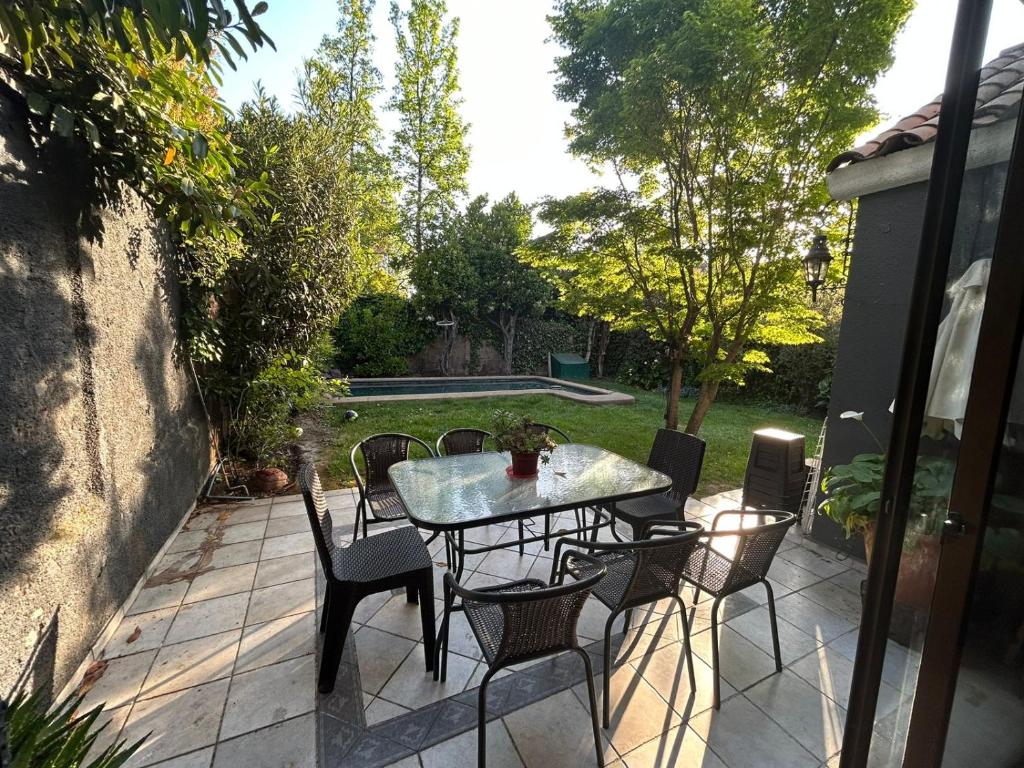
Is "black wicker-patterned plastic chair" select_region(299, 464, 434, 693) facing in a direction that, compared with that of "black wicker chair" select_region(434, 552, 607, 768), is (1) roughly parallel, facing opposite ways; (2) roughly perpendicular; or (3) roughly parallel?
roughly perpendicular

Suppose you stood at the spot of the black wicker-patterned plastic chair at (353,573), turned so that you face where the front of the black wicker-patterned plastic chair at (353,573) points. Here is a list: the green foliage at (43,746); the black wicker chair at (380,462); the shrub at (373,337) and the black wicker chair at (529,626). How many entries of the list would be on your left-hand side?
2

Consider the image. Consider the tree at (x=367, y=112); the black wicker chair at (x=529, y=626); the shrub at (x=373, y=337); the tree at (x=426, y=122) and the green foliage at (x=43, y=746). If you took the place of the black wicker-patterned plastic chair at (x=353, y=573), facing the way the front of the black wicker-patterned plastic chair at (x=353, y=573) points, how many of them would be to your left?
3

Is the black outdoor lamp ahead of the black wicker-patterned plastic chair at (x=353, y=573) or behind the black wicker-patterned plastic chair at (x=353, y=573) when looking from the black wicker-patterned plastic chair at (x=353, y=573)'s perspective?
ahead

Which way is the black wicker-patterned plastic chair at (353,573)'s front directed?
to the viewer's right

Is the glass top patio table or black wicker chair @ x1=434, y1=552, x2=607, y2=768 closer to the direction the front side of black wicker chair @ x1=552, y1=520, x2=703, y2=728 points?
the glass top patio table

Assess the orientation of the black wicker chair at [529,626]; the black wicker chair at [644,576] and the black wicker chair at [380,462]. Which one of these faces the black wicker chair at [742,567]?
the black wicker chair at [380,462]

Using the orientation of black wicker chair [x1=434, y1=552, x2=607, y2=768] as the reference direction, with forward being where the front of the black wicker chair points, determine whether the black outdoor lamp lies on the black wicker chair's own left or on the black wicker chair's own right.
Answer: on the black wicker chair's own right

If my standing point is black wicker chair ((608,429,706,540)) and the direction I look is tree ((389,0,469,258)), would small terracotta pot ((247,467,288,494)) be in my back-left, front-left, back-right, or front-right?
front-left

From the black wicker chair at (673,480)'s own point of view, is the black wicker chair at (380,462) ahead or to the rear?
ahead

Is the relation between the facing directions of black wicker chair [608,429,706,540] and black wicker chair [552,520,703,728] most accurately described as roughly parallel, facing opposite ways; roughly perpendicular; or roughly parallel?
roughly perpendicular

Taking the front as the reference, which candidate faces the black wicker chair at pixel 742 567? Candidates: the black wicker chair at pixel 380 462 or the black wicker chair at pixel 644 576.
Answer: the black wicker chair at pixel 380 462

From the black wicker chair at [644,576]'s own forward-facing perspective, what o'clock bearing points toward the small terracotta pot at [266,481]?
The small terracotta pot is roughly at 11 o'clock from the black wicker chair.

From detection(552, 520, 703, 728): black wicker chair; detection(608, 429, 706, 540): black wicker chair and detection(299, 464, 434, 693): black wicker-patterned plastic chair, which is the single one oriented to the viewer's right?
detection(299, 464, 434, 693): black wicker-patterned plastic chair

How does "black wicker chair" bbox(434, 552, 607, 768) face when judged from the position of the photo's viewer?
facing away from the viewer and to the left of the viewer

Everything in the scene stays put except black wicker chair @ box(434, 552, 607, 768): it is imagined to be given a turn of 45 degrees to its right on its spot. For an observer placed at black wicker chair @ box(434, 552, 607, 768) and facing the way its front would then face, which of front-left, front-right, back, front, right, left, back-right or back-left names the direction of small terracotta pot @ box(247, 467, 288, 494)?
front-left

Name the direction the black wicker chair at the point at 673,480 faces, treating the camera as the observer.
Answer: facing the viewer and to the left of the viewer

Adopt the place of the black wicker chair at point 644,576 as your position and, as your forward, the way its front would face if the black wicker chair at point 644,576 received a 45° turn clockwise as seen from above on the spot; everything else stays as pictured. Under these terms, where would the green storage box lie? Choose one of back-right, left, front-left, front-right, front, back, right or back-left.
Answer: front

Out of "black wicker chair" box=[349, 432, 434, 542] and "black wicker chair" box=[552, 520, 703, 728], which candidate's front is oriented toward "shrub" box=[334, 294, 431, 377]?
"black wicker chair" box=[552, 520, 703, 728]
